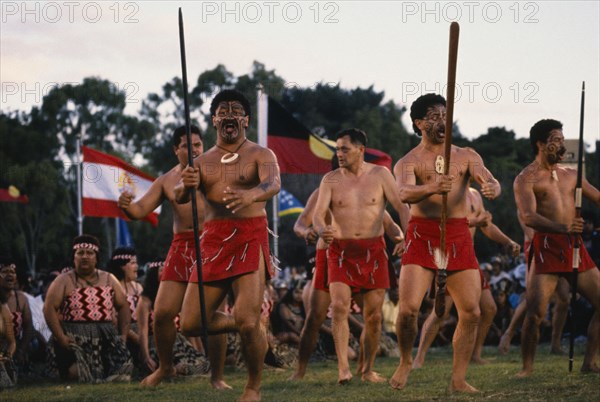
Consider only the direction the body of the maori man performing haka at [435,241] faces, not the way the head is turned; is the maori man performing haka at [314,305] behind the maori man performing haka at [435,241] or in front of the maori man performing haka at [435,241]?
behind

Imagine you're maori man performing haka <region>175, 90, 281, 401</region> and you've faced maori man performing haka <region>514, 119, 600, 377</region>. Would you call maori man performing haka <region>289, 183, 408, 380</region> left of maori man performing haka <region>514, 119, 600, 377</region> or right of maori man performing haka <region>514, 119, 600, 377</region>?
left

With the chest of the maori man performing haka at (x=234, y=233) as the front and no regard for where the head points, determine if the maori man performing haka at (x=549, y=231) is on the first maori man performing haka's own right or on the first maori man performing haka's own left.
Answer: on the first maori man performing haka's own left

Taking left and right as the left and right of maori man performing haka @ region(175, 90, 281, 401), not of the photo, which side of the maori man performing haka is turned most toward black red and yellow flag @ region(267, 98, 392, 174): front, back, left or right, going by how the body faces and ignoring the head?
back

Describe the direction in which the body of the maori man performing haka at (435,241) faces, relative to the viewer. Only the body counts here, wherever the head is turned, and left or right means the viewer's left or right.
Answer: facing the viewer and to the right of the viewer

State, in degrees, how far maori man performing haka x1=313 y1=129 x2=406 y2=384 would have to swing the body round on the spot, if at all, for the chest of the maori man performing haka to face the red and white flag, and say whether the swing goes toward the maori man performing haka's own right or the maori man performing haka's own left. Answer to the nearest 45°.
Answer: approximately 135° to the maori man performing haka's own right

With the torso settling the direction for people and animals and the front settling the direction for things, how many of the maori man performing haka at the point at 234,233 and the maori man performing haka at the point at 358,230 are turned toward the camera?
2

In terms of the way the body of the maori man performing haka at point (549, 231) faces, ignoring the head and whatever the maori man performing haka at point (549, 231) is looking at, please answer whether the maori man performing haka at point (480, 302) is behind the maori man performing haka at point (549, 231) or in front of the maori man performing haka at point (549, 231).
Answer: behind
